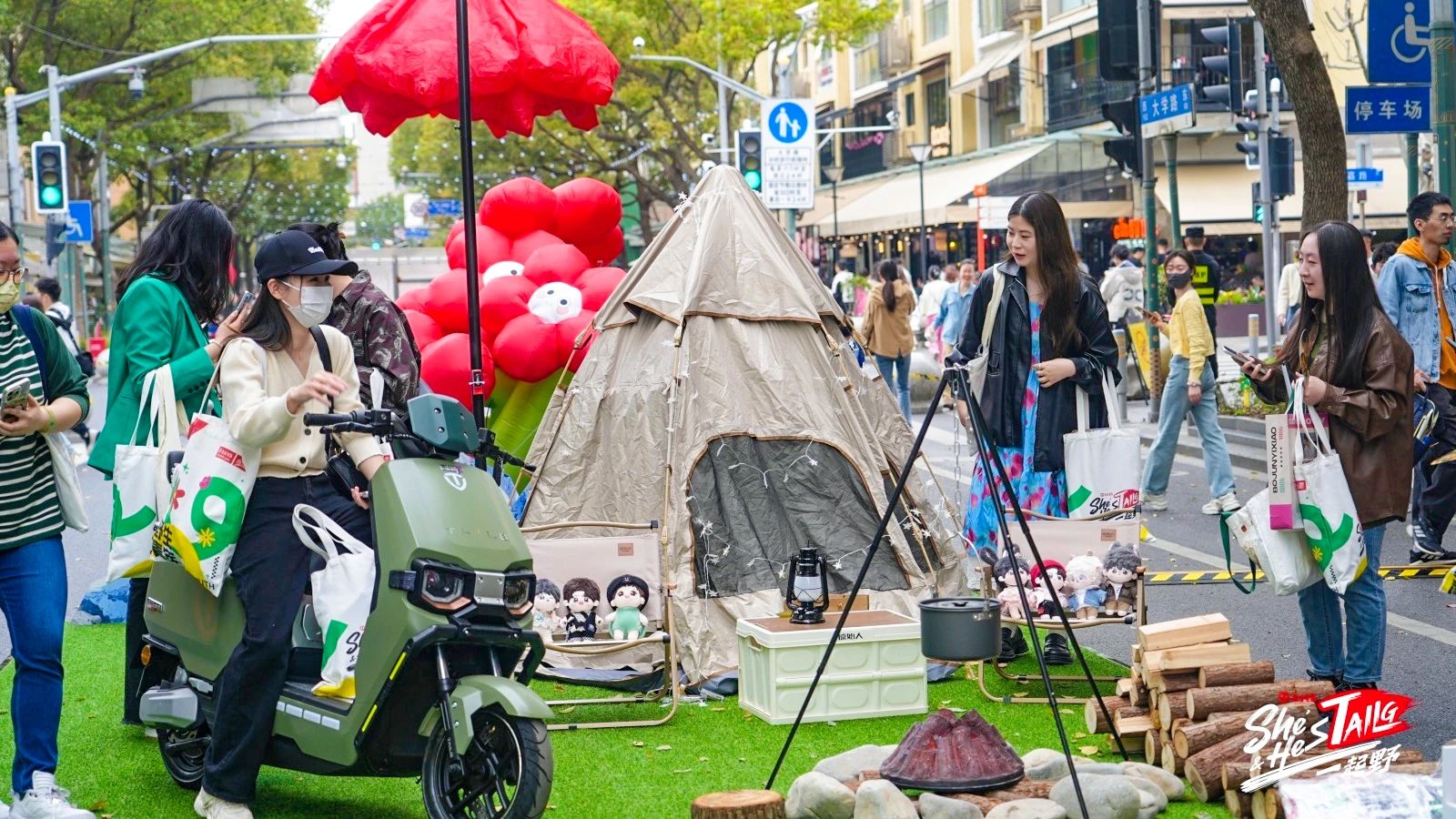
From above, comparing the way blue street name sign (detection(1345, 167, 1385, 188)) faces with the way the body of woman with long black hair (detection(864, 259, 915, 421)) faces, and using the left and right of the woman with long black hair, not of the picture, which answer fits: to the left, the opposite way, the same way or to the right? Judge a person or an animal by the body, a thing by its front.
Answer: the opposite way

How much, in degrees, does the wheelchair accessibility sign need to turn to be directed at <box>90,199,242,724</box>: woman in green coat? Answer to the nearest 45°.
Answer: approximately 45° to its right

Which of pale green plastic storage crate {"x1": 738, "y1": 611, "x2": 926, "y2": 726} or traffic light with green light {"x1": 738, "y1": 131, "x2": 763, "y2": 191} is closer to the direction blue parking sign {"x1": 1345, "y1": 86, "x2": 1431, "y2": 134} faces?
the pale green plastic storage crate

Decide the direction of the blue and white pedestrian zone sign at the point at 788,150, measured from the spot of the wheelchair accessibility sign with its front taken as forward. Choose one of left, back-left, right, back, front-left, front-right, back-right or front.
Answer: back-right

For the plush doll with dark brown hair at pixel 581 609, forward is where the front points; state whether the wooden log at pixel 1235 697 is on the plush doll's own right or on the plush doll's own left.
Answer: on the plush doll's own left

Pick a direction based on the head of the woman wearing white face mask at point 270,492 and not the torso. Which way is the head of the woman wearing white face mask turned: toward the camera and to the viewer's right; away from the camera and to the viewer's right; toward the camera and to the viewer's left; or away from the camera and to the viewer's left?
toward the camera and to the viewer's right

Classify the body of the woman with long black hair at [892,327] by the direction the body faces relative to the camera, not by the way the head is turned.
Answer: away from the camera

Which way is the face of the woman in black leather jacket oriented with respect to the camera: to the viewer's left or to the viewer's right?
to the viewer's left

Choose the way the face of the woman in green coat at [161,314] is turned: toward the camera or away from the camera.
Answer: away from the camera
